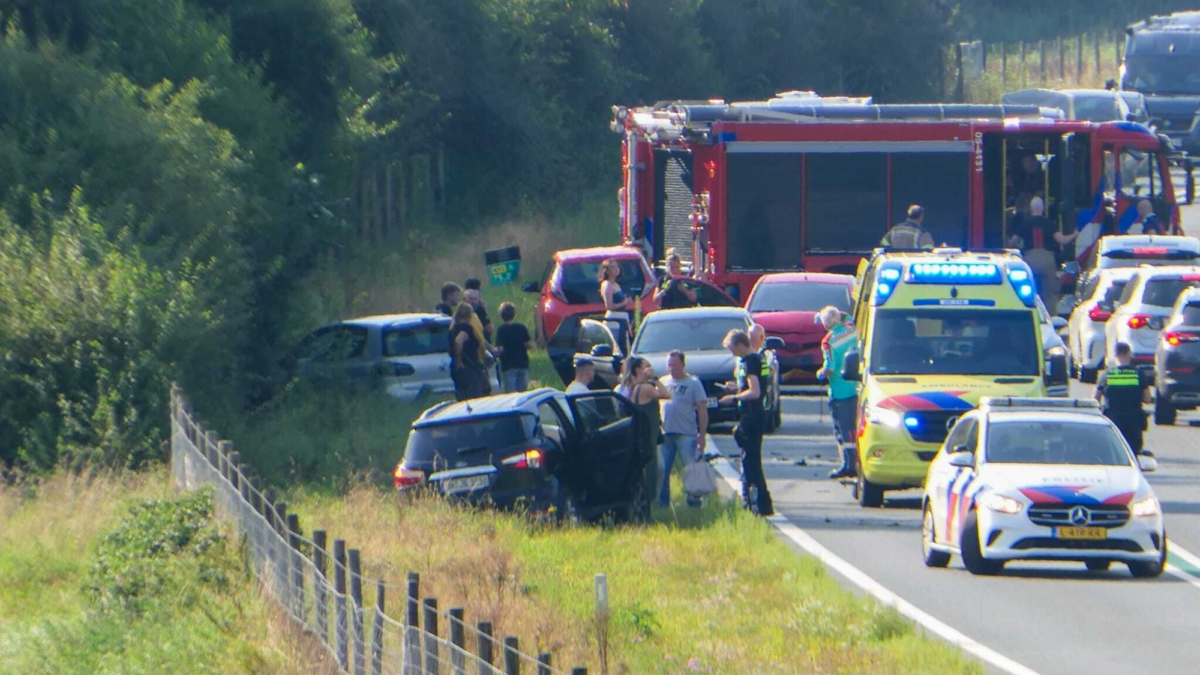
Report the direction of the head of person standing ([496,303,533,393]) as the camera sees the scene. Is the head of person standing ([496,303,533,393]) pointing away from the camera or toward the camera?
away from the camera

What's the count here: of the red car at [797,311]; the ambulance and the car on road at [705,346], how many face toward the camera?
3

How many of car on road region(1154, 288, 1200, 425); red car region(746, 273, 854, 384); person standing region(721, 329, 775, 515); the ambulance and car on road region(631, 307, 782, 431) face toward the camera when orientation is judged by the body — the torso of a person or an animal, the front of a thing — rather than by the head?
3

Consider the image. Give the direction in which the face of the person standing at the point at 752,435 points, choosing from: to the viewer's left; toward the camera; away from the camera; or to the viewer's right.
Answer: to the viewer's left

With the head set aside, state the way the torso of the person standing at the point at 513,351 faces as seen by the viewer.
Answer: away from the camera

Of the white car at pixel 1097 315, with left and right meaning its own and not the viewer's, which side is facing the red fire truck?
front

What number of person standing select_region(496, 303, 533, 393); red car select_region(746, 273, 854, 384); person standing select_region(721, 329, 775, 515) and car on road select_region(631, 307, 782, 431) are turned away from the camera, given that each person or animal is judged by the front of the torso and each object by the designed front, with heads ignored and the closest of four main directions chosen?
1

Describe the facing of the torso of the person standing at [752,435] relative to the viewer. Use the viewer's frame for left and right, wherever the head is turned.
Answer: facing to the left of the viewer

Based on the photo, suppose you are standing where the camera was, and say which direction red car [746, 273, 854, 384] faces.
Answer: facing the viewer

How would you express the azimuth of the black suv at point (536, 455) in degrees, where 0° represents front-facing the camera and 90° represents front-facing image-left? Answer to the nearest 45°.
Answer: approximately 225°

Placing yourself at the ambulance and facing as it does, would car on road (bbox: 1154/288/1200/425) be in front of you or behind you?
behind

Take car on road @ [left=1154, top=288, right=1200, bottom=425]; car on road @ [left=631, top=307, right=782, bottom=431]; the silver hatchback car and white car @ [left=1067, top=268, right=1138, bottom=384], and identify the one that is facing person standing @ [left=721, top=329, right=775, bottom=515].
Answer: car on road @ [left=631, top=307, right=782, bottom=431]

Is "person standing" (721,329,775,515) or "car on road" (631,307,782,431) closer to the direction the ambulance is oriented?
the person standing

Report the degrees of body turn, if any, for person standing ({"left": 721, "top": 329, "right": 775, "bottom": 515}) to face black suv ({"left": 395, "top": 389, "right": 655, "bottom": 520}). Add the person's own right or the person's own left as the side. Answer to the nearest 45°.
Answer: approximately 45° to the person's own left

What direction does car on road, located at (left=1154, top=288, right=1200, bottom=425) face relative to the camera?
away from the camera
